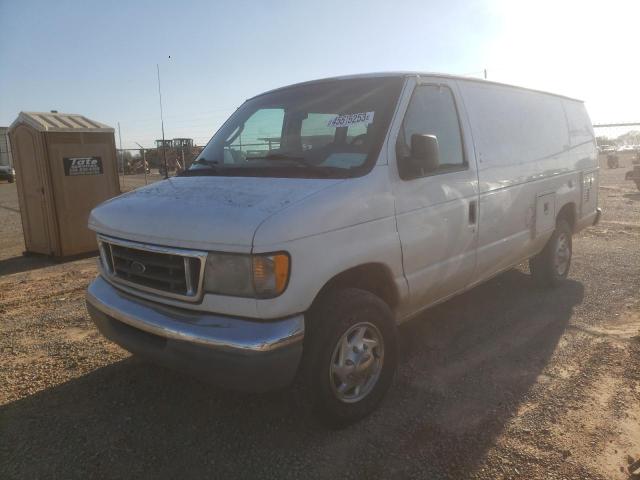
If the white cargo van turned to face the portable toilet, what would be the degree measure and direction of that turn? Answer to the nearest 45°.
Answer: approximately 90° to its right

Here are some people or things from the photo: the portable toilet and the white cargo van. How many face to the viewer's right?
0

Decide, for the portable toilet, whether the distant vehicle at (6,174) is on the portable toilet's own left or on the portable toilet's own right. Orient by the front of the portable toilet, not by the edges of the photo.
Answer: on the portable toilet's own right

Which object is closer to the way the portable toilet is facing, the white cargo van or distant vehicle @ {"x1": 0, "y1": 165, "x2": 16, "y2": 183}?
the white cargo van

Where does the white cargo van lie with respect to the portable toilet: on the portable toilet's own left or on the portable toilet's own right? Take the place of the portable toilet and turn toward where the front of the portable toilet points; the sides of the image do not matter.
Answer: on the portable toilet's own left

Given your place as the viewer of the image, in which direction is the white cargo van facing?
facing the viewer and to the left of the viewer

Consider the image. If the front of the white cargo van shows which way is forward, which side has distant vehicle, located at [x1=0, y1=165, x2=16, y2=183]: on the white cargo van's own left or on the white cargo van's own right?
on the white cargo van's own right

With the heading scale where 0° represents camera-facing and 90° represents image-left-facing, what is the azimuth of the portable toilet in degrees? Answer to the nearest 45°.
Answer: approximately 45°
